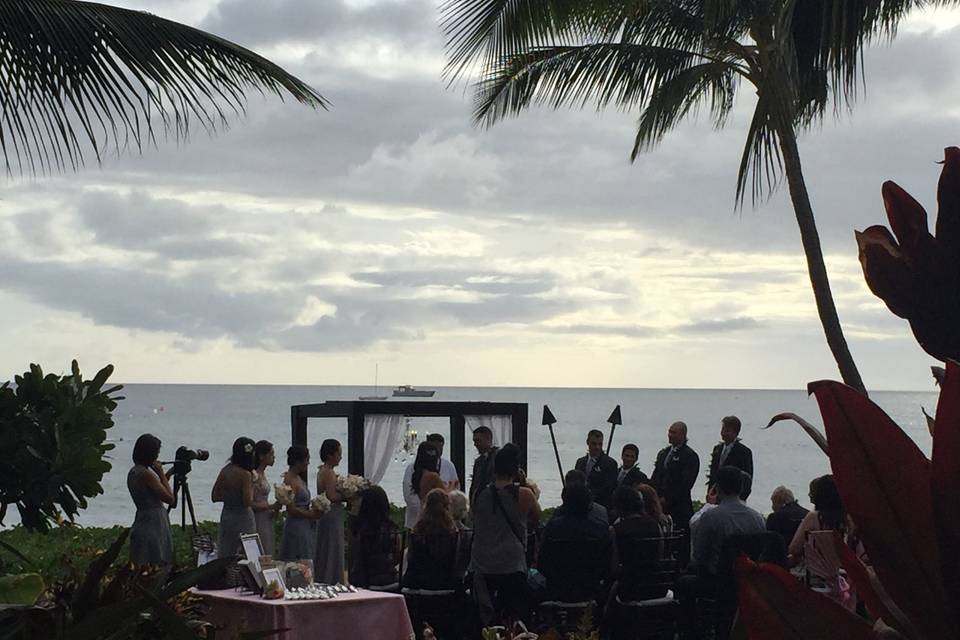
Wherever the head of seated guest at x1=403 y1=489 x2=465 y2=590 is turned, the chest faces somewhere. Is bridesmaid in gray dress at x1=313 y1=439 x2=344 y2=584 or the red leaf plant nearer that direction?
the bridesmaid in gray dress

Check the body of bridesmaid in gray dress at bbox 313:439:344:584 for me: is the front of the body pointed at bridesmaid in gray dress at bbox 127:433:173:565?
no

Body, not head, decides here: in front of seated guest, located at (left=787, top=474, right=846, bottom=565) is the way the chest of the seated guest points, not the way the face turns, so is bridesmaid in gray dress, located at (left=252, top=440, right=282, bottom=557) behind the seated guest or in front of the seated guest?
in front

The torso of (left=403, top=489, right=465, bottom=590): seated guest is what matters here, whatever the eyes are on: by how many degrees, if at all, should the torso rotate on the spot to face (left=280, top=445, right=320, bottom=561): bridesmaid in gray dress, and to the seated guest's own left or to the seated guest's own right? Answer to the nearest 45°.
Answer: approximately 45° to the seated guest's own left

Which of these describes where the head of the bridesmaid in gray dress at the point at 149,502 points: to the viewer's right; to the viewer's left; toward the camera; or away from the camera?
to the viewer's right

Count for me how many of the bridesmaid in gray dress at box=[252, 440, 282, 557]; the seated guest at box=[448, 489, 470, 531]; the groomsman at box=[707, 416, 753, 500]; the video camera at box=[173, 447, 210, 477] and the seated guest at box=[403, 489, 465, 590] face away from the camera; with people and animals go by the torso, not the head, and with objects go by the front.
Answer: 2

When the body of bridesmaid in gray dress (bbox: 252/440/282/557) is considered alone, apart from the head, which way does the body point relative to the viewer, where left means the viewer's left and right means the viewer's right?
facing to the right of the viewer

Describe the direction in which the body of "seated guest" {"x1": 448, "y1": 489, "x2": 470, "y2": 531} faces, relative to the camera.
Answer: away from the camera

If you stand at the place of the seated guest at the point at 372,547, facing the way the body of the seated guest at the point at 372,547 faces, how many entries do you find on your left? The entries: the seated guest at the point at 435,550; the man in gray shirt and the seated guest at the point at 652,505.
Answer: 0

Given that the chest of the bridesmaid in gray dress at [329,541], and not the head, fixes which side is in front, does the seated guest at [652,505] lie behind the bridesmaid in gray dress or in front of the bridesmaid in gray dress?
in front

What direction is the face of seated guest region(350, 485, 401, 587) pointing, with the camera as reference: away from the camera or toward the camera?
away from the camera

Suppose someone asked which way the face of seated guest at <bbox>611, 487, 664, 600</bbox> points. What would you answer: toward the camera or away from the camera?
away from the camera

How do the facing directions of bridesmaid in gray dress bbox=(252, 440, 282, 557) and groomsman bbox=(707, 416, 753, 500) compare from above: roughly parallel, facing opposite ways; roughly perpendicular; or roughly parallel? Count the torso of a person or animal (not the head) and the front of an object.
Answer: roughly parallel, facing opposite ways

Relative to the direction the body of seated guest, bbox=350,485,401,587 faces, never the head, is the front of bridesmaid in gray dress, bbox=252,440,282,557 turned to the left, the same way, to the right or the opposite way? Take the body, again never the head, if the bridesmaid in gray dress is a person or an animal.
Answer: to the right

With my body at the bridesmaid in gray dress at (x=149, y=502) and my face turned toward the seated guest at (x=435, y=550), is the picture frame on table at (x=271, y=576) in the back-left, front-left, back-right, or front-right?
front-right

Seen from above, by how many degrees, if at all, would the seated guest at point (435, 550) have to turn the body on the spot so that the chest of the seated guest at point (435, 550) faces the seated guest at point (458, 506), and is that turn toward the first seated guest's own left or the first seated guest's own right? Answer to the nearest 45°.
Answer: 0° — they already face them

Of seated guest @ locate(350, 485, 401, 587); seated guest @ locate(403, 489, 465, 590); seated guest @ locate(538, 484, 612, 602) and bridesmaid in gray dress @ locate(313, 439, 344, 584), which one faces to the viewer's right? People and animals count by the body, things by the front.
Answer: the bridesmaid in gray dress

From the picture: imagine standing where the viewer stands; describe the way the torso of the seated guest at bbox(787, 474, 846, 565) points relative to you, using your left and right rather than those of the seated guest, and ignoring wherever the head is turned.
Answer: facing away from the viewer and to the left of the viewer

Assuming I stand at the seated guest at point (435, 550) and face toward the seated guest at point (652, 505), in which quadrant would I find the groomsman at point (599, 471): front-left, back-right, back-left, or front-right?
front-left

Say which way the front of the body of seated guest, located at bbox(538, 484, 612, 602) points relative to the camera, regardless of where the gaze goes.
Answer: away from the camera

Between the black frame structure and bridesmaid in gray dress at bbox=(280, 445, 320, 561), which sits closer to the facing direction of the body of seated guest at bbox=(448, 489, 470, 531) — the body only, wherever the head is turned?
the black frame structure

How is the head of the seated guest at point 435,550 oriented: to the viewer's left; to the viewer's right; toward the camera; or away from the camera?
away from the camera
